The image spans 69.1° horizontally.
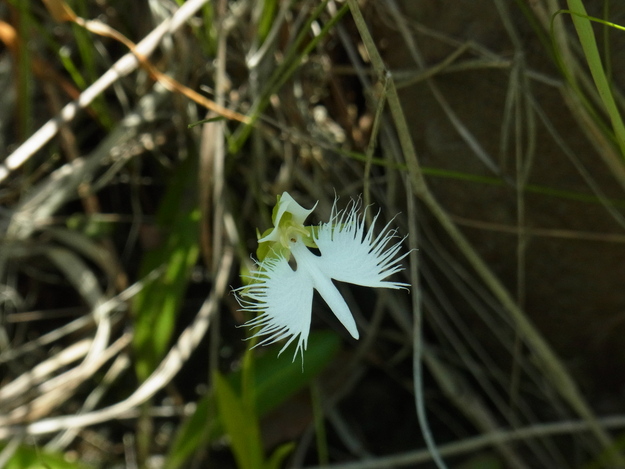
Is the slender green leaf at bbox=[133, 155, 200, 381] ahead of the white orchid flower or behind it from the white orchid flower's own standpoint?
behind

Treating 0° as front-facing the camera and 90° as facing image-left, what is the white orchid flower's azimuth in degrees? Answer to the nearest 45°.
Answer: approximately 0°
